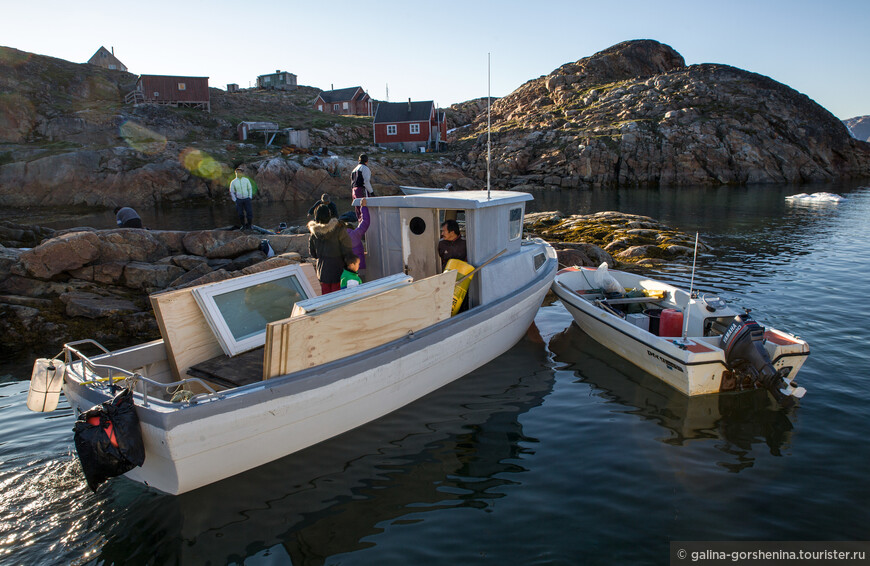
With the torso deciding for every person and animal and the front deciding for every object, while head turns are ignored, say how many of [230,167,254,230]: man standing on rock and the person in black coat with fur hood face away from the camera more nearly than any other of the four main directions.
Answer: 1

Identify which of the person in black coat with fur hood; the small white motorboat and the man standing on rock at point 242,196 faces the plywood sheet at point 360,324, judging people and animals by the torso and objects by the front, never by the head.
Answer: the man standing on rock

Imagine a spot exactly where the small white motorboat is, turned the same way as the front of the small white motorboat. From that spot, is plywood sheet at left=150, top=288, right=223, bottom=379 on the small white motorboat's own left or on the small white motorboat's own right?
on the small white motorboat's own left

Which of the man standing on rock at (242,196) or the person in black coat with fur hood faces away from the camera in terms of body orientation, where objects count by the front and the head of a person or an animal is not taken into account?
the person in black coat with fur hood

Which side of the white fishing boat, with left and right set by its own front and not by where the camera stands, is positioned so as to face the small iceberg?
front

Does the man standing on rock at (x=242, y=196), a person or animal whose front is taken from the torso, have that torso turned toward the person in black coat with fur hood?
yes

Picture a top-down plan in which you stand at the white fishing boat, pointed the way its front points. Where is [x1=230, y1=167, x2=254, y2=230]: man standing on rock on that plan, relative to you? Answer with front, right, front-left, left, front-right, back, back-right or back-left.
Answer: front-left

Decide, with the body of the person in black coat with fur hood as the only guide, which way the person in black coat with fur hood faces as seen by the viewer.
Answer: away from the camera

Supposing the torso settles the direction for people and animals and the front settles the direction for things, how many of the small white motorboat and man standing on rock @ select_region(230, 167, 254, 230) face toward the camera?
1

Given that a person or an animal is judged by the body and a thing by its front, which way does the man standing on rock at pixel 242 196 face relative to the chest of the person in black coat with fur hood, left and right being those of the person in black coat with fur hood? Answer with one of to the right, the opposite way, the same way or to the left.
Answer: the opposite way

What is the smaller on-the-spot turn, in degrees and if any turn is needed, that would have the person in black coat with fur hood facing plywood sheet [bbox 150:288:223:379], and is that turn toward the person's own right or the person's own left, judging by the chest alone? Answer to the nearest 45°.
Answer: approximately 135° to the person's own left

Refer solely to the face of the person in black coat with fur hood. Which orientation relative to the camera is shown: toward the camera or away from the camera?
away from the camera

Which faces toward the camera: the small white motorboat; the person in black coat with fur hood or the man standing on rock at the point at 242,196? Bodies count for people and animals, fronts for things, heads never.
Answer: the man standing on rock
